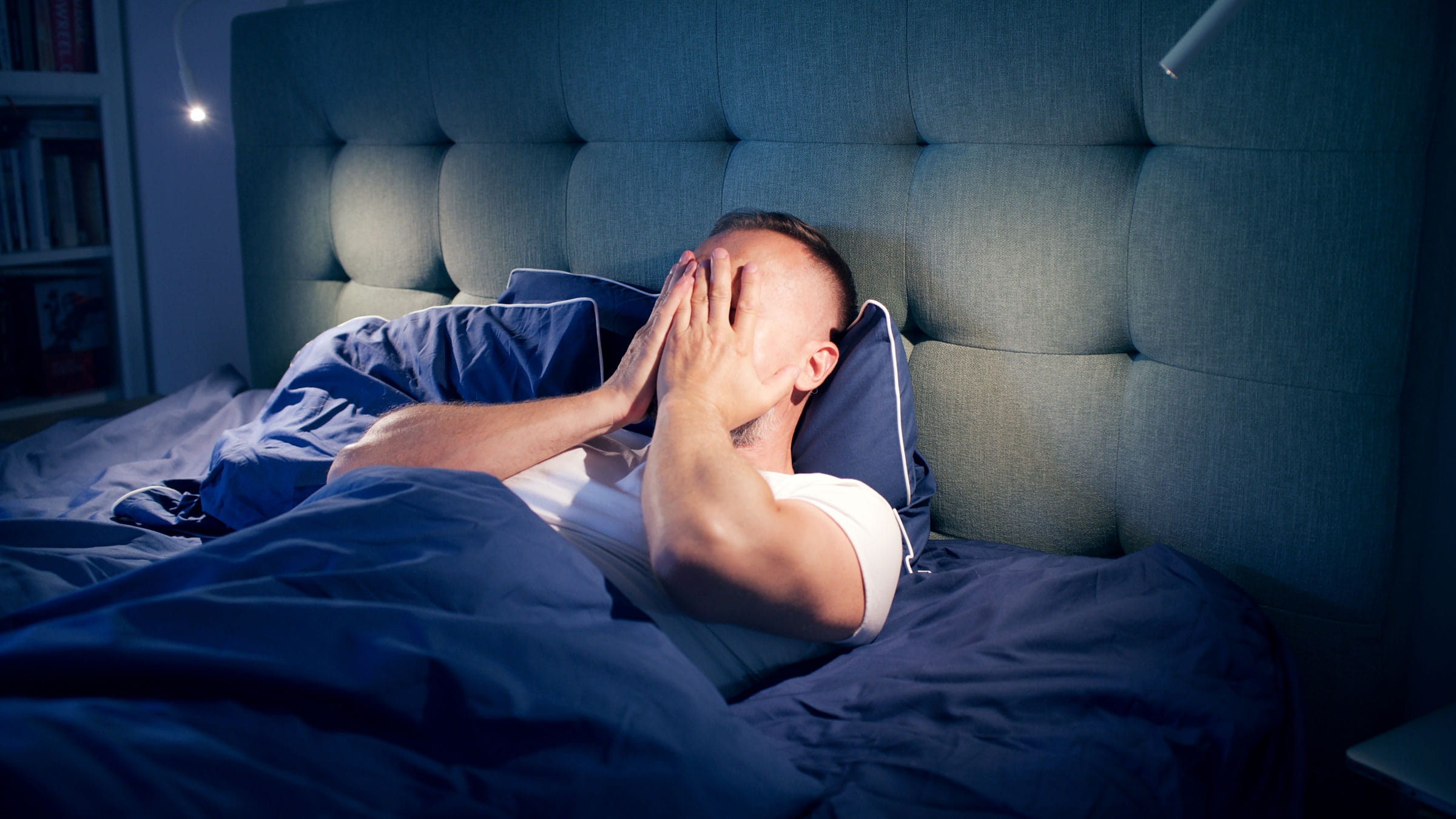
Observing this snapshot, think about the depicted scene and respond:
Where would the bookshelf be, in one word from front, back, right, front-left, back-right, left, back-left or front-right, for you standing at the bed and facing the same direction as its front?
right

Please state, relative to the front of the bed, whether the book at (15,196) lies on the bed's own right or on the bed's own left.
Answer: on the bed's own right

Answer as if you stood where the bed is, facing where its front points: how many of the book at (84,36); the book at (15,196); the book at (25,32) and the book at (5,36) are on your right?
4

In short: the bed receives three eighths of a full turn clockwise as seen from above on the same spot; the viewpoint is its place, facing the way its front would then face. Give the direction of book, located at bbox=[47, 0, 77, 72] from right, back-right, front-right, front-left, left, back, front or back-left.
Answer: front-left

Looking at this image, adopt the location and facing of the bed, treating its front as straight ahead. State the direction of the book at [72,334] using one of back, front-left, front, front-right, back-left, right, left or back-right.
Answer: right

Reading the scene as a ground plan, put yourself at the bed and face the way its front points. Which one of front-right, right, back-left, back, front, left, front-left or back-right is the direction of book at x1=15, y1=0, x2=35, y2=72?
right

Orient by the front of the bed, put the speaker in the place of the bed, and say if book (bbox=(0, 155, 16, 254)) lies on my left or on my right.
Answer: on my right

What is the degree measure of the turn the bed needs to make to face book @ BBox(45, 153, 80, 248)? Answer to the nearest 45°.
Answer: approximately 90° to its right

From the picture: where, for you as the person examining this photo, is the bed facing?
facing the viewer and to the left of the viewer

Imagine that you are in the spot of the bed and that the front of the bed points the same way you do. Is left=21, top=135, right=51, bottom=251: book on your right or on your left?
on your right

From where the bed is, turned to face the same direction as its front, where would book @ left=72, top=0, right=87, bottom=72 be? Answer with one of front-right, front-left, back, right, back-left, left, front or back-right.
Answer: right
